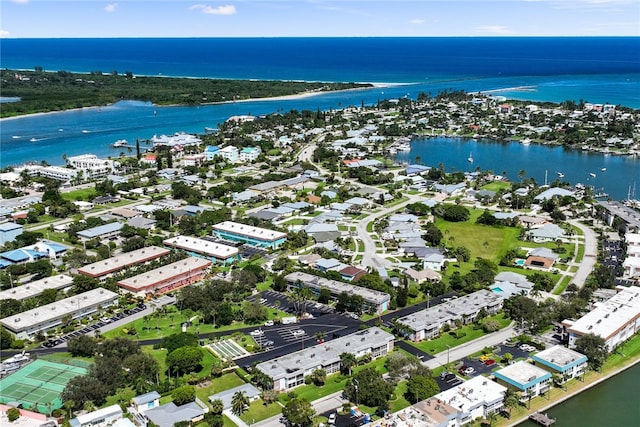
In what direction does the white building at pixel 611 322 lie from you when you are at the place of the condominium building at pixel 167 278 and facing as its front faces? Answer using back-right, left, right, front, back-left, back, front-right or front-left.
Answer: front

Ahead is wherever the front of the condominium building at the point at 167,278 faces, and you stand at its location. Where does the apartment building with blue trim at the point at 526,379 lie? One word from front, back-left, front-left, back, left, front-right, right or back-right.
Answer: front

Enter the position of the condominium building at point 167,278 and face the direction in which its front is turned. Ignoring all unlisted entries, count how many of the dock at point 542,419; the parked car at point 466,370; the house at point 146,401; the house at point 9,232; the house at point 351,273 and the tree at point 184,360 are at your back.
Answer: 1

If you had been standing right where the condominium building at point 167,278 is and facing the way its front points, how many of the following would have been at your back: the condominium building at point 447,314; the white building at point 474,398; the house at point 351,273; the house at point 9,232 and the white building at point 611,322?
1

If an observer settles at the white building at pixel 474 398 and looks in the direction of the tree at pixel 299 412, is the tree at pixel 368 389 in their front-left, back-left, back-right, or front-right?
front-right

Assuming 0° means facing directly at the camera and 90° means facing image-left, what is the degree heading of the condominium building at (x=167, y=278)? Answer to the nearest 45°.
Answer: approximately 315°

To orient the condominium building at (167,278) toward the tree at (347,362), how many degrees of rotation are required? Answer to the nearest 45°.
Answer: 0° — it already faces it

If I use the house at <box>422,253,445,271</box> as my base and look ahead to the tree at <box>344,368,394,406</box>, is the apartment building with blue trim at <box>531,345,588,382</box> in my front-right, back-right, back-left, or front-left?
front-left

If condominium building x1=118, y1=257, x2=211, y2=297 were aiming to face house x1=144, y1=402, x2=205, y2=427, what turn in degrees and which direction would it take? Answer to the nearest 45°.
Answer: approximately 45° to its right

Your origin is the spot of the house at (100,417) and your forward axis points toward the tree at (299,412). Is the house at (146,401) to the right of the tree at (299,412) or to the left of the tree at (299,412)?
left

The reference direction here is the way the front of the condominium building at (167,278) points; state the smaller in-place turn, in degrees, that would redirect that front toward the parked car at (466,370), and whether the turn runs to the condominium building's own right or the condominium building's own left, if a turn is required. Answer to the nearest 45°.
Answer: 0° — it already faces it

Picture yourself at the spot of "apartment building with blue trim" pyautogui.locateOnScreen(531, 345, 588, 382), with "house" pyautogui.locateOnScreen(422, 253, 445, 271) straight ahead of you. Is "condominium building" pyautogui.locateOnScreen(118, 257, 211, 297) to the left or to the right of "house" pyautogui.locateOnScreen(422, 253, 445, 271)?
left

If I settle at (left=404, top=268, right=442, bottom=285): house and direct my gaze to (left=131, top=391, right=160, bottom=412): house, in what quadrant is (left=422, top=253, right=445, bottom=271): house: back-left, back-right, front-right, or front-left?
back-right

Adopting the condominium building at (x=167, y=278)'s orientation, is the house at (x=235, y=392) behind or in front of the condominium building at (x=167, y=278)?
in front

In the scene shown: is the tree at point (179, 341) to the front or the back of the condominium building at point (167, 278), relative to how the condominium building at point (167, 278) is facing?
to the front

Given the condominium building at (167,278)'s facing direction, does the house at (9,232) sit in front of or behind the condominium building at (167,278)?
behind

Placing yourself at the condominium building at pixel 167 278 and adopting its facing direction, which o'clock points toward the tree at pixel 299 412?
The tree is roughly at 1 o'clock from the condominium building.

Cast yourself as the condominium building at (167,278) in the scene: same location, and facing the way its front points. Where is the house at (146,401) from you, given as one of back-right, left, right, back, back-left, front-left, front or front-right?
front-right

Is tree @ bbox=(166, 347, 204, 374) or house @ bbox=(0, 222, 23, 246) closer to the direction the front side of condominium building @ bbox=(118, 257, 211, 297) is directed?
the tree
